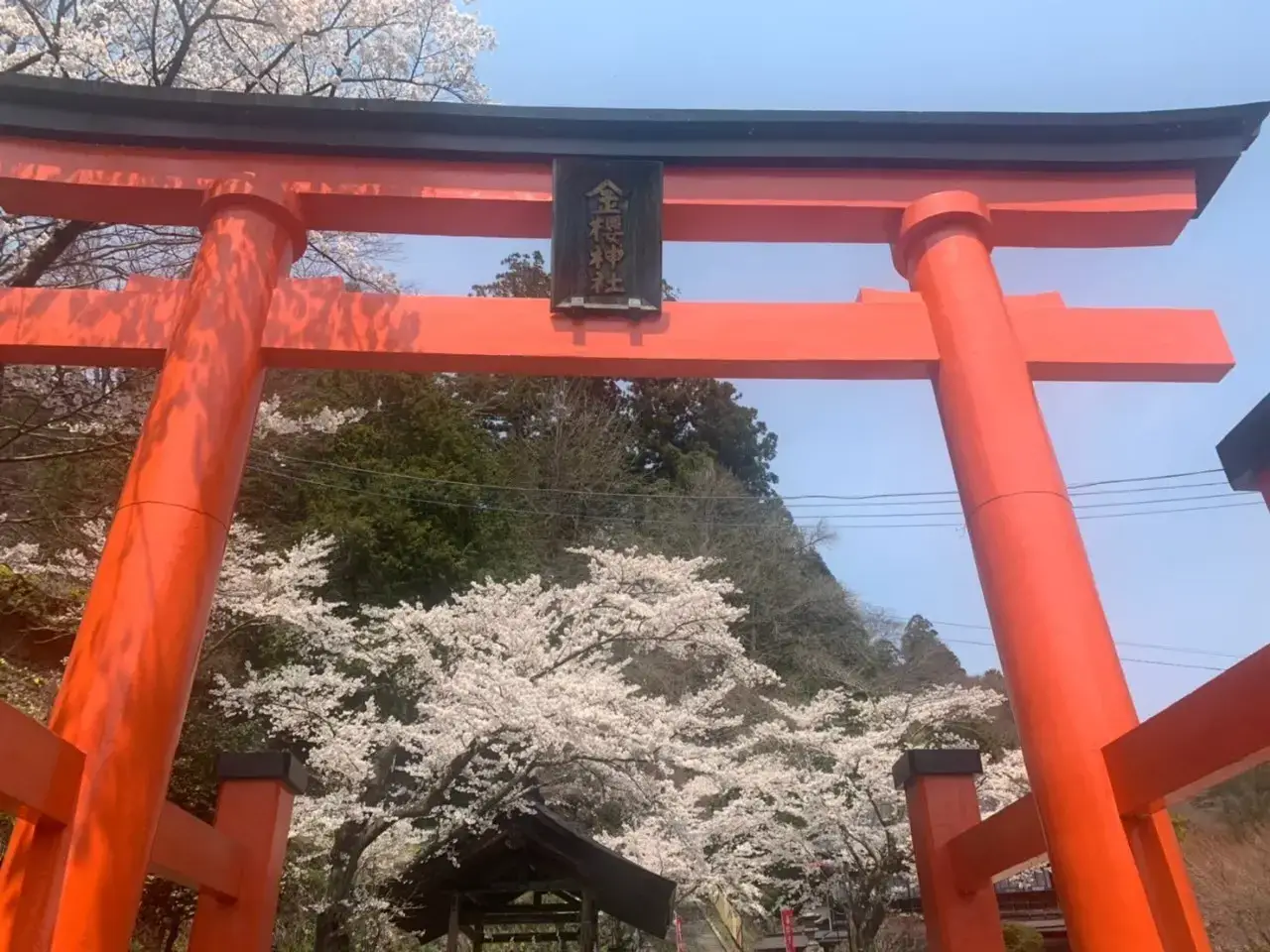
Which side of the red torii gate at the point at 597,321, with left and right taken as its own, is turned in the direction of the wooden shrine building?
back

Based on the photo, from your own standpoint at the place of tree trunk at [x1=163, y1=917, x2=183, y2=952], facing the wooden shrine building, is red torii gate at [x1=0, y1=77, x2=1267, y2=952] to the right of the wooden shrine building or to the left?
right

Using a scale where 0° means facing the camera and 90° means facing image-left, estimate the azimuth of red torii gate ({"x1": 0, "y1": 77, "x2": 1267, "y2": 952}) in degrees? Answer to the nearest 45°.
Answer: approximately 0°

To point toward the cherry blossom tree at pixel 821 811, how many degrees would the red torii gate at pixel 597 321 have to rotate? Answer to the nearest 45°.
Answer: approximately 180°

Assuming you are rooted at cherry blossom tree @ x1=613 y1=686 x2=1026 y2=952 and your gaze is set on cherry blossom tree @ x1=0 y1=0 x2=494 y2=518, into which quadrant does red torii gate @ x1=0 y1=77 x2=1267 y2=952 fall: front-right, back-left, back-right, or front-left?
front-left

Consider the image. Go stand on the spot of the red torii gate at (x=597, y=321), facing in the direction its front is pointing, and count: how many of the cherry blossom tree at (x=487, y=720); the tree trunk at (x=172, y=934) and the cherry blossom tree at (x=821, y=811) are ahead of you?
0

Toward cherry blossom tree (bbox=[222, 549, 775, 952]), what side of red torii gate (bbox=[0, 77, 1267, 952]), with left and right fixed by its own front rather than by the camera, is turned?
back

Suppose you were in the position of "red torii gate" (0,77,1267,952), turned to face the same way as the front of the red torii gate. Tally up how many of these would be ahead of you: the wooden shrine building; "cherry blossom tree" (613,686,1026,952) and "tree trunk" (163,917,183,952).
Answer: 0

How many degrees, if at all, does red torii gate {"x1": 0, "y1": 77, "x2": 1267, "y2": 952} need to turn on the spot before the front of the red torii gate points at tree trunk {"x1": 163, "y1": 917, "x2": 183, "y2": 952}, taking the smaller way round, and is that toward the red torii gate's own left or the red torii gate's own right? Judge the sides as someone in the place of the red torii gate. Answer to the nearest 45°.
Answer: approximately 135° to the red torii gate's own right
